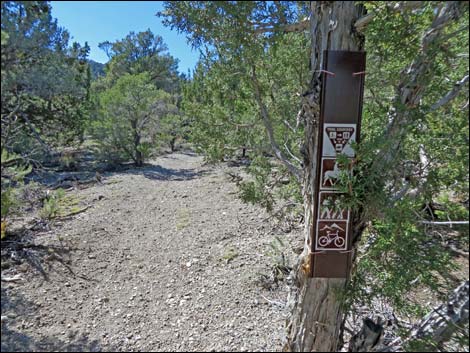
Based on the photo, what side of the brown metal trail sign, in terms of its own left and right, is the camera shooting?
front
